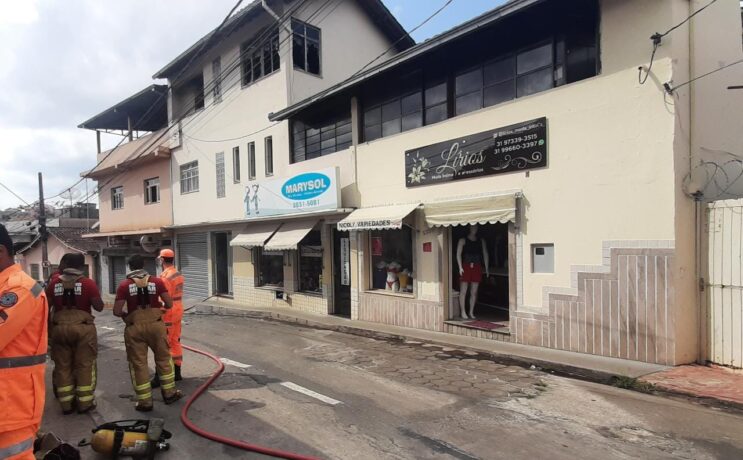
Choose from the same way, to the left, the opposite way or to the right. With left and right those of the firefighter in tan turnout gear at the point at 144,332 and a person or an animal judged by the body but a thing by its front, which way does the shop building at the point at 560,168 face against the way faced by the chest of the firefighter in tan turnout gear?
to the left

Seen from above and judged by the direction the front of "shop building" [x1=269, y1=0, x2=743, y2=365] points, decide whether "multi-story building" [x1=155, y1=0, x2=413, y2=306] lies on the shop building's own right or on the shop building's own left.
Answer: on the shop building's own right

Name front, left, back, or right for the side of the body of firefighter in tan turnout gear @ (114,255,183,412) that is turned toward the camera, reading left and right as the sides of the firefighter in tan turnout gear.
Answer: back

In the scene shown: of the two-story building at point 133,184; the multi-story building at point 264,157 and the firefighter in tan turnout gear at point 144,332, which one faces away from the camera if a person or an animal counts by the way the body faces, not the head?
the firefighter in tan turnout gear

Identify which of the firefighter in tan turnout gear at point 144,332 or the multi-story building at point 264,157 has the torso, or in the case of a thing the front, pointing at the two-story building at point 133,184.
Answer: the firefighter in tan turnout gear

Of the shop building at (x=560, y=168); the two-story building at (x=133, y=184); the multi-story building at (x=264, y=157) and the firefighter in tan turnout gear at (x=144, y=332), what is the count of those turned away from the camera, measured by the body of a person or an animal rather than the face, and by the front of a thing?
1

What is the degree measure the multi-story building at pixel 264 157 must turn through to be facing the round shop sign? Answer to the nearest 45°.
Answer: approximately 90° to its right

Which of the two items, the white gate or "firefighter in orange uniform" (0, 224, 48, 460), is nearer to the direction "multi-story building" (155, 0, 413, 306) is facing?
the firefighter in orange uniform

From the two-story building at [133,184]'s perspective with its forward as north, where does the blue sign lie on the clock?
The blue sign is roughly at 10 o'clock from the two-story building.

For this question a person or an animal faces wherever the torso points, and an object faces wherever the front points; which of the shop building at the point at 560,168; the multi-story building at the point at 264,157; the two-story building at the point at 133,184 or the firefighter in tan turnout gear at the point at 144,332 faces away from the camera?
the firefighter in tan turnout gear

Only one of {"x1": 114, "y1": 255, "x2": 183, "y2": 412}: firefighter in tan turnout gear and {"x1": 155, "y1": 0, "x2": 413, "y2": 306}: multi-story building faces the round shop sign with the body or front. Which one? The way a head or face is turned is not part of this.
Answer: the firefighter in tan turnout gear

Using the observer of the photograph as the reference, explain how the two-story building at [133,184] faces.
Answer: facing the viewer and to the left of the viewer

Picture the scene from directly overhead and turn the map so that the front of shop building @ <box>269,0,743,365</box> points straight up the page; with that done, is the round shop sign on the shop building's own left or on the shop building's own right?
on the shop building's own right

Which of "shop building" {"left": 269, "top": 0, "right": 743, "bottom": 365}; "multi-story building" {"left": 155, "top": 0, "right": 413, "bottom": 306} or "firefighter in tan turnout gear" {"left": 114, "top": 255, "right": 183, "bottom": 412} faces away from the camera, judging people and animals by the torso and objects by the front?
the firefighter in tan turnout gear

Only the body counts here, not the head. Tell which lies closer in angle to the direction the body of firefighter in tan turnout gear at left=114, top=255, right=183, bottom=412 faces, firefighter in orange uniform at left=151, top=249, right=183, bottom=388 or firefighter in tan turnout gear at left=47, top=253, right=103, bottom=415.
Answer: the firefighter in orange uniform
